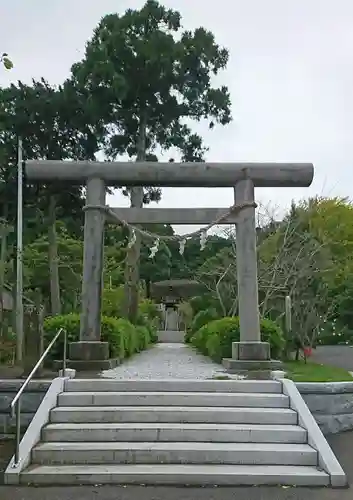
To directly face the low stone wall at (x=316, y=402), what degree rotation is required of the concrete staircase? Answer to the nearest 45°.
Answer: approximately 135° to its left

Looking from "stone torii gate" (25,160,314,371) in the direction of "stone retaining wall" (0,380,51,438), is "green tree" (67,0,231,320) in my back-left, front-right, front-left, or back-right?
back-right

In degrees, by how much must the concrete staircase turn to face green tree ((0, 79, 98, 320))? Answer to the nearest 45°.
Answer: approximately 180°

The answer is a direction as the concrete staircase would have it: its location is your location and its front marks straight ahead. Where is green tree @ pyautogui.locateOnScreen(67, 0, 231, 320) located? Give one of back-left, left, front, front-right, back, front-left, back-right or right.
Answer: back

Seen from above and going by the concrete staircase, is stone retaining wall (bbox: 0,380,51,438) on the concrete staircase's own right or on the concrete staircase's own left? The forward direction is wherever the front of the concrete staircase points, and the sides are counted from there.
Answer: on the concrete staircase's own right

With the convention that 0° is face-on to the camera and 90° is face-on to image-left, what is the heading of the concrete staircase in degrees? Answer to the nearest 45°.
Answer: approximately 0°
